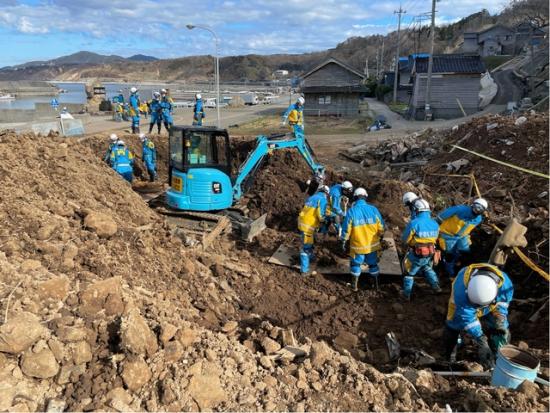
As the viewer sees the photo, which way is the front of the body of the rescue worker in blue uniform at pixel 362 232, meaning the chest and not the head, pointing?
away from the camera

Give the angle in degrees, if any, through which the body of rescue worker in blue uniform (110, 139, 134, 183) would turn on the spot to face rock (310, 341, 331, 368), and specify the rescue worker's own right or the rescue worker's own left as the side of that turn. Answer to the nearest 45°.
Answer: approximately 180°

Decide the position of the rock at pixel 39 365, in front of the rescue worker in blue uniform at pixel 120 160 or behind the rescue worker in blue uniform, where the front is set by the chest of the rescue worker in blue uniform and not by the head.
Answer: behind

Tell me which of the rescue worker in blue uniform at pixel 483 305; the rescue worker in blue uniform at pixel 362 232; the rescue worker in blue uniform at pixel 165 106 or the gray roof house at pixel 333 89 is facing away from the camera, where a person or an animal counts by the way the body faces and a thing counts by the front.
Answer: the rescue worker in blue uniform at pixel 362 232

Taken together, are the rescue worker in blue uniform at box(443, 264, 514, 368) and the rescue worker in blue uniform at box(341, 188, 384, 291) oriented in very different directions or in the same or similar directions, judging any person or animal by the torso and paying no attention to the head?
very different directions

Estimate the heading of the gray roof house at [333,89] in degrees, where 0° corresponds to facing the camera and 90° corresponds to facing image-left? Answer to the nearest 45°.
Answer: approximately 0°

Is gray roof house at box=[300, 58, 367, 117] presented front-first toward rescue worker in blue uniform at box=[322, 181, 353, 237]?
yes
